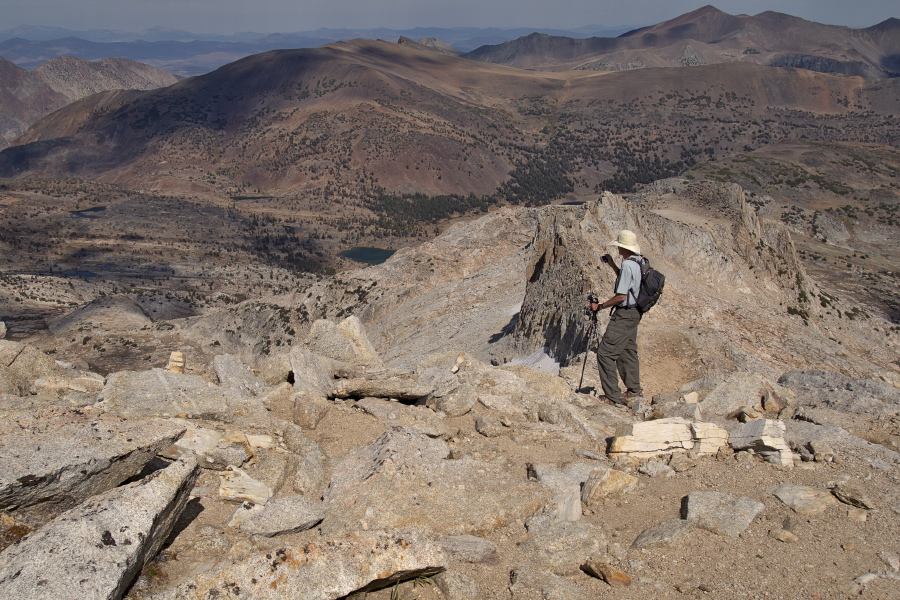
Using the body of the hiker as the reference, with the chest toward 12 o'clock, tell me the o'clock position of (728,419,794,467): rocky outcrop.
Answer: The rocky outcrop is roughly at 8 o'clock from the hiker.

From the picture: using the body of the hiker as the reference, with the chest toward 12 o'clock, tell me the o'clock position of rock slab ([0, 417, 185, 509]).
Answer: The rock slab is roughly at 10 o'clock from the hiker.

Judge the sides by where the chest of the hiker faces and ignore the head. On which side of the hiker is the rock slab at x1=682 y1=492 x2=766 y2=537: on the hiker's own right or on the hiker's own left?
on the hiker's own left

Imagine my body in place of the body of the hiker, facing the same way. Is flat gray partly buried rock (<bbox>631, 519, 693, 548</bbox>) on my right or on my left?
on my left

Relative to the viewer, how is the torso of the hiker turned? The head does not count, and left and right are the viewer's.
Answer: facing to the left of the viewer

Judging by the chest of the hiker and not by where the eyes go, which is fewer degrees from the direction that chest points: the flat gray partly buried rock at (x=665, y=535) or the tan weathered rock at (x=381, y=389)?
the tan weathered rock

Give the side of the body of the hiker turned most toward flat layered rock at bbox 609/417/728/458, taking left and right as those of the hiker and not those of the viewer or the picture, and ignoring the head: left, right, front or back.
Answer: left

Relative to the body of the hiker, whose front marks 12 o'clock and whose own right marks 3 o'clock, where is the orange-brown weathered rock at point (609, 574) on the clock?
The orange-brown weathered rock is roughly at 9 o'clock from the hiker.

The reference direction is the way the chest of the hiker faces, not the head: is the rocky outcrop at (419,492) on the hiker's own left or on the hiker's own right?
on the hiker's own left

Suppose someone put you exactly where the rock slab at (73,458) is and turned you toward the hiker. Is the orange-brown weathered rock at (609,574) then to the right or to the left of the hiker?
right
